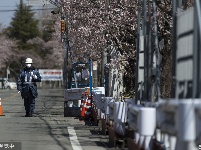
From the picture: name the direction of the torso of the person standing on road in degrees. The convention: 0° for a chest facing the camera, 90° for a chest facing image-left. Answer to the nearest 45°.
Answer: approximately 0°
